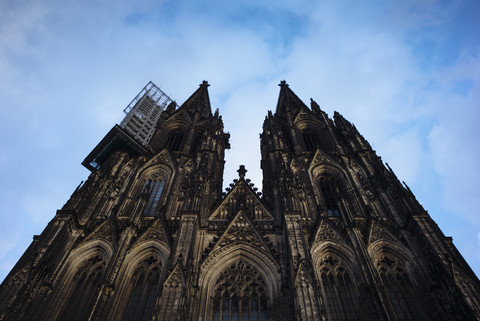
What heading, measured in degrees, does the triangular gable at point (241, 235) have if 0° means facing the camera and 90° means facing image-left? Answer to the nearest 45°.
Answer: approximately 0°

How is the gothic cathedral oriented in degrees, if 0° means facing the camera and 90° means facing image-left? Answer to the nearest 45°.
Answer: approximately 0°
